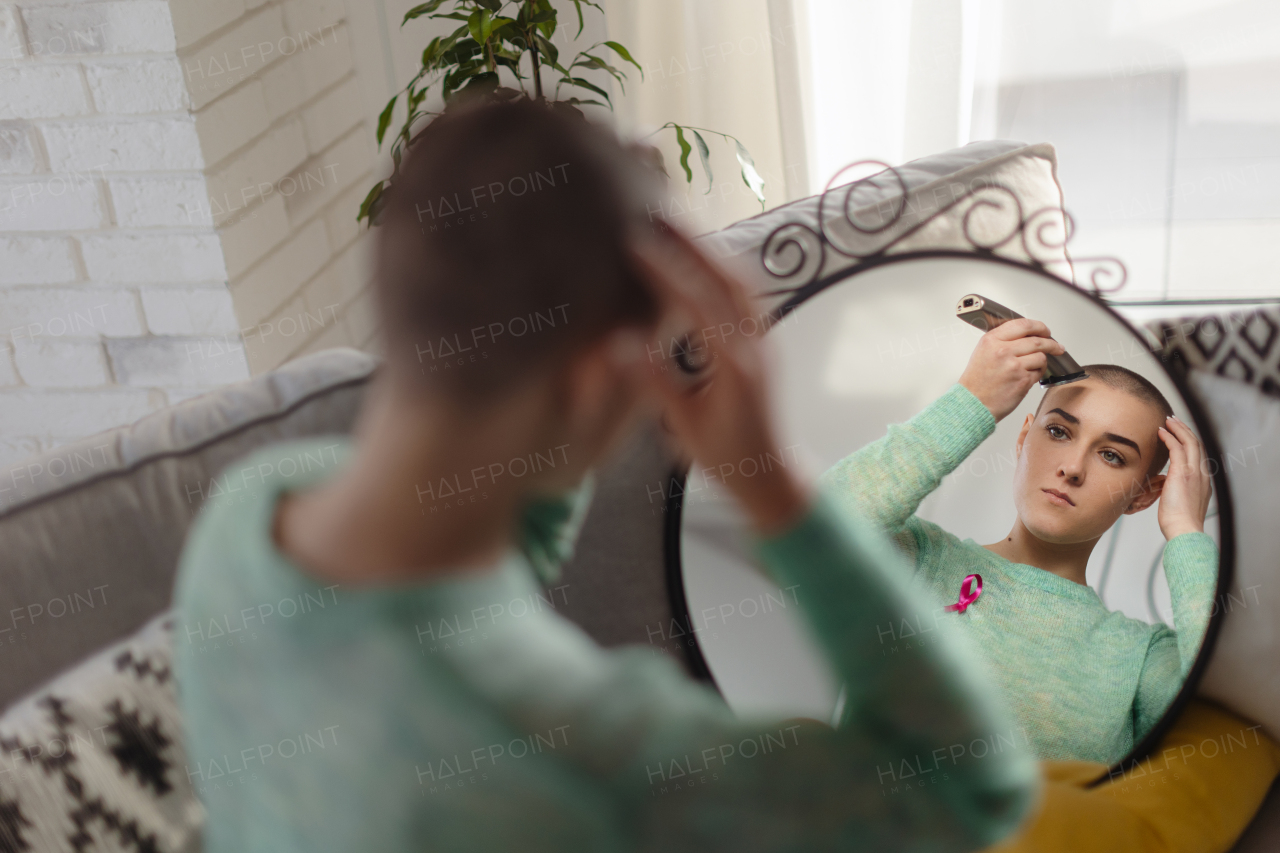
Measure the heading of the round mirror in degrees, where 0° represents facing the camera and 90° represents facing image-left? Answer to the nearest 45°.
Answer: approximately 0°
